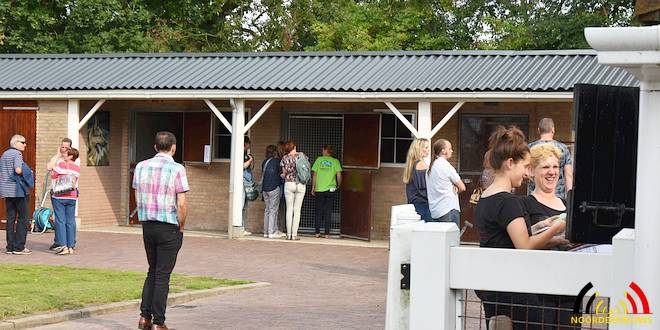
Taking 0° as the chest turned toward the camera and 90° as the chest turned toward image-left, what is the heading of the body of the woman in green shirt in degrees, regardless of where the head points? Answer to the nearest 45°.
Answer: approximately 180°

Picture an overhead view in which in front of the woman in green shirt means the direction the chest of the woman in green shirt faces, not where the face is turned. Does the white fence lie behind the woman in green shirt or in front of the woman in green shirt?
behind

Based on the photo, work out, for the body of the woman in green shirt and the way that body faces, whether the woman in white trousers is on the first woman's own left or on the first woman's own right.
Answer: on the first woman's own left

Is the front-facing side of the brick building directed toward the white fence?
yes

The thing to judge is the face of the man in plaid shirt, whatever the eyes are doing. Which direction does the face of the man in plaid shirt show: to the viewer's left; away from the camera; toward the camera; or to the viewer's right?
away from the camera

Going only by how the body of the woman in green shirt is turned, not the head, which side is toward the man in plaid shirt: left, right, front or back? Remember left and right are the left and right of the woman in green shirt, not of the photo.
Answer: back

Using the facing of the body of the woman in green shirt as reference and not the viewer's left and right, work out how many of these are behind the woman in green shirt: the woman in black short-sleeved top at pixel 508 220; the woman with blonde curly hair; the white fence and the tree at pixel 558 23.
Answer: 3

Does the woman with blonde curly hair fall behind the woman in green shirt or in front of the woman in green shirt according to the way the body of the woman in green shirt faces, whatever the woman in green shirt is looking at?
behind

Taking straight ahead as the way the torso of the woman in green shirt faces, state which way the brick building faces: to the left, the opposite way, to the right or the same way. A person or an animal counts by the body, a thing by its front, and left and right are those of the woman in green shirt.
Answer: the opposite way

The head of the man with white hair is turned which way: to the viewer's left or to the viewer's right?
to the viewer's right

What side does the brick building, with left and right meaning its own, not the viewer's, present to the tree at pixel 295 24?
back

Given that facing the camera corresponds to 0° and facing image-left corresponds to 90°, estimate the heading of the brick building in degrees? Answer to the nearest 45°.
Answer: approximately 0°
